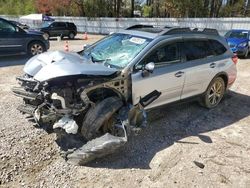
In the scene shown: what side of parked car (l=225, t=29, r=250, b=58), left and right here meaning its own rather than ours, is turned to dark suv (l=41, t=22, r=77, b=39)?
right

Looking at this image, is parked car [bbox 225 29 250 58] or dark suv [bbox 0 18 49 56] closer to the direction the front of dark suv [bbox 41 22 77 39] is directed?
the dark suv

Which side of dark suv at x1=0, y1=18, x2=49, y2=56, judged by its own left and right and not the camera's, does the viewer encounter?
right

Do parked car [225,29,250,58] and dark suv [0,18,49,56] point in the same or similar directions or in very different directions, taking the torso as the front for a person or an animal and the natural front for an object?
very different directions

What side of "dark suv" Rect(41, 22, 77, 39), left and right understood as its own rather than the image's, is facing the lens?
left

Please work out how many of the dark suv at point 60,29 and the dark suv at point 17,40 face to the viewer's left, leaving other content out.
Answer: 1

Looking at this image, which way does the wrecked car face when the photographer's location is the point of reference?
facing the viewer and to the left of the viewer

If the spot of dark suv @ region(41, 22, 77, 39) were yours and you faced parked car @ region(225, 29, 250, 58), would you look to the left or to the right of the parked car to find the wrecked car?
right
